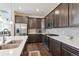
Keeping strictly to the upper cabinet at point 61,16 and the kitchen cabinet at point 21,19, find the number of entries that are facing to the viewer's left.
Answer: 1

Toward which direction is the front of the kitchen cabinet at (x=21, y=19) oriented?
toward the camera

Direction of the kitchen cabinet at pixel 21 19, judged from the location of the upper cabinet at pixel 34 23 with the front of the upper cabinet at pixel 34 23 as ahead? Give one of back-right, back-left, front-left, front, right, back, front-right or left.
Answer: front-right

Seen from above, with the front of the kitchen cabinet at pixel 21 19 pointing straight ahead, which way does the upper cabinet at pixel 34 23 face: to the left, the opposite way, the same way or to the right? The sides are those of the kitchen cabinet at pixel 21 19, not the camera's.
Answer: the same way

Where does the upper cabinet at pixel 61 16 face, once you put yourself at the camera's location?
facing to the left of the viewer

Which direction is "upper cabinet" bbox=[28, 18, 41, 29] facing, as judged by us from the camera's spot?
facing the viewer

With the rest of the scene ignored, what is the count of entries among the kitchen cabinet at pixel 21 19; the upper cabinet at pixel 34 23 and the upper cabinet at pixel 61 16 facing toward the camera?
2

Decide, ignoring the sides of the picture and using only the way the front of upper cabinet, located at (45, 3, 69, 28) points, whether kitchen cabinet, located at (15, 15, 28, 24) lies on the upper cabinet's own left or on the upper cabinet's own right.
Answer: on the upper cabinet's own right

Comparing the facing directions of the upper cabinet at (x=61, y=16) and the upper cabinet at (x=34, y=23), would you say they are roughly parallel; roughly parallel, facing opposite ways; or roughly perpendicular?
roughly perpendicular

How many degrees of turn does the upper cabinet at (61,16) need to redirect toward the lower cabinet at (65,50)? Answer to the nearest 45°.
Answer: approximately 90° to its left
